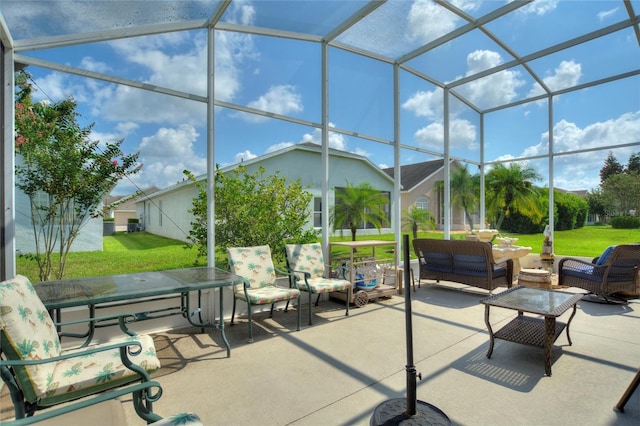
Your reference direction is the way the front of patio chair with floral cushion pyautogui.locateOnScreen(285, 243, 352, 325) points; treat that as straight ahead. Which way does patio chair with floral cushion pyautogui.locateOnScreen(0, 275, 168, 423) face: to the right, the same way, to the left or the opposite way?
to the left

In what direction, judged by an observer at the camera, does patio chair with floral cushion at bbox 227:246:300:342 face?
facing the viewer and to the right of the viewer

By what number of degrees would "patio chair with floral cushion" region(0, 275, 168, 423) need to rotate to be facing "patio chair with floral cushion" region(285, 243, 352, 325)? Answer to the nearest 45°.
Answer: approximately 45° to its left

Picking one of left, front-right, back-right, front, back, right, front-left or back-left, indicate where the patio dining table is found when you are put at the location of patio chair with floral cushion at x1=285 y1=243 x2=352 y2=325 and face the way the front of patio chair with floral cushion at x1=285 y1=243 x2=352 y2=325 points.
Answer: right

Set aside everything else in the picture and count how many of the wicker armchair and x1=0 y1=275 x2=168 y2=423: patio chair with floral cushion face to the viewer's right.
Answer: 1

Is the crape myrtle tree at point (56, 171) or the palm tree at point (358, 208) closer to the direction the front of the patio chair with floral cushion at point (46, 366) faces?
the palm tree

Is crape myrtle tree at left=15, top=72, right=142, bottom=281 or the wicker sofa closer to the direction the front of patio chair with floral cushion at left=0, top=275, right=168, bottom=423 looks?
the wicker sofa

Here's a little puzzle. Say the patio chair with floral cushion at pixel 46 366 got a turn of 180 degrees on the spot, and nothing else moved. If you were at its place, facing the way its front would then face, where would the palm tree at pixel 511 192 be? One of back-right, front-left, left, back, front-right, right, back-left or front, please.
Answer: back

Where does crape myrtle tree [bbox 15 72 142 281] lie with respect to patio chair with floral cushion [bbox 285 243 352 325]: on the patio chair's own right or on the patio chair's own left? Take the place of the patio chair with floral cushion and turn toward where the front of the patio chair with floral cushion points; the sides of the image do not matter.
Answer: on the patio chair's own right

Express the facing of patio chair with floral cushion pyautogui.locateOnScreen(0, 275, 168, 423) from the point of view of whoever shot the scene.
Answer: facing to the right of the viewer
